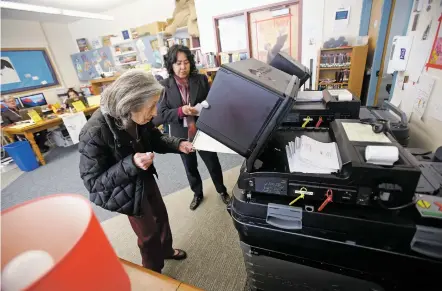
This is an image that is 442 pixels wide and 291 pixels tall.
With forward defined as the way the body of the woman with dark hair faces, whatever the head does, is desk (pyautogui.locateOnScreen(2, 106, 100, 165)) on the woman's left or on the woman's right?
on the woman's right

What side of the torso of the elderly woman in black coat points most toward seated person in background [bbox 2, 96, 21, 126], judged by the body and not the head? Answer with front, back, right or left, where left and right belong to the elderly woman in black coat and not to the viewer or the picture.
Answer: back

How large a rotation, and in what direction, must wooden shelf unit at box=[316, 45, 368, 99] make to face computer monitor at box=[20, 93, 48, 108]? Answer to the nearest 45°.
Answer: approximately 45° to its right

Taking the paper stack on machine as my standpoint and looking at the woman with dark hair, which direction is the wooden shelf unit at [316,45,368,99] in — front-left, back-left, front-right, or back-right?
front-right

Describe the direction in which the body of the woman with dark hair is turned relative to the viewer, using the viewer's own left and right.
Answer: facing the viewer

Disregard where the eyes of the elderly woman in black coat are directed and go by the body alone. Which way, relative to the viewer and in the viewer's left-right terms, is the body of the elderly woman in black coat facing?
facing the viewer and to the right of the viewer

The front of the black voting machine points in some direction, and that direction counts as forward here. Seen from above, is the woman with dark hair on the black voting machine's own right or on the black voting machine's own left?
on the black voting machine's own right

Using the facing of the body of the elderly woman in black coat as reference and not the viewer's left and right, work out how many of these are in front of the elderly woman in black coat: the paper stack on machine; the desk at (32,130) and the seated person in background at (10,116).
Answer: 1

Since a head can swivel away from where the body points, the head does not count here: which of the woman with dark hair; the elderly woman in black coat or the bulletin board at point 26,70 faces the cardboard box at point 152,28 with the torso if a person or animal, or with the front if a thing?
the bulletin board

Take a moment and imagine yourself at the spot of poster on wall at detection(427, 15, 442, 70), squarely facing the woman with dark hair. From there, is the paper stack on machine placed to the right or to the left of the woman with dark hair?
left

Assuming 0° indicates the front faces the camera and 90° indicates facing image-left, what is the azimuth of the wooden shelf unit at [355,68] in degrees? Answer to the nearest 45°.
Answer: approximately 45°

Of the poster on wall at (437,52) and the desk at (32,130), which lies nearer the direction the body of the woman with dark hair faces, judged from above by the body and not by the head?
the poster on wall
